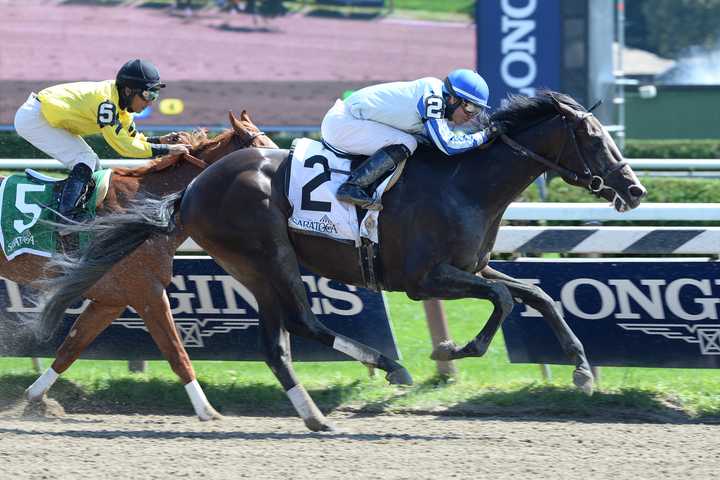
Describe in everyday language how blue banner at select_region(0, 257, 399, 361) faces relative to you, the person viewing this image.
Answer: facing the viewer

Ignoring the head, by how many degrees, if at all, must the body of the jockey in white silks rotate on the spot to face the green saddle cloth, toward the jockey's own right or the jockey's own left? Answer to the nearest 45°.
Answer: approximately 180°

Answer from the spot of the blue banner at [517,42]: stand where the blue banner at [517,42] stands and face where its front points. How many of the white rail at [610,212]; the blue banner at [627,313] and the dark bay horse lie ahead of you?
3

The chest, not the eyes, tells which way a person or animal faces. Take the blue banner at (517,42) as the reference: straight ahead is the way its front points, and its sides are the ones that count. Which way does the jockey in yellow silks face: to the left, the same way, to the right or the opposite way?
to the left

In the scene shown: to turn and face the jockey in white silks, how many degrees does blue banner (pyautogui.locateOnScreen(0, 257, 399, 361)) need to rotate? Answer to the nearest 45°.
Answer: approximately 45° to its left

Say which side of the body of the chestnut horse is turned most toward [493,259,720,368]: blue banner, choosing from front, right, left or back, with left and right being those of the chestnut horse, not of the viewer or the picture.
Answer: front

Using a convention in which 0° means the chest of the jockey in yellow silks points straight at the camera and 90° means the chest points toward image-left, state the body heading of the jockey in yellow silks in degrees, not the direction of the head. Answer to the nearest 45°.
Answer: approximately 270°

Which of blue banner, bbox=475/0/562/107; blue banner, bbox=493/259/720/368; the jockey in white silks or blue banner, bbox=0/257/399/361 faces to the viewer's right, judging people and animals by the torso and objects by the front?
the jockey in white silks

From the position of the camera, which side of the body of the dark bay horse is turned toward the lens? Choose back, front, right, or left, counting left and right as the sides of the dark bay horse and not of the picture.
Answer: right
